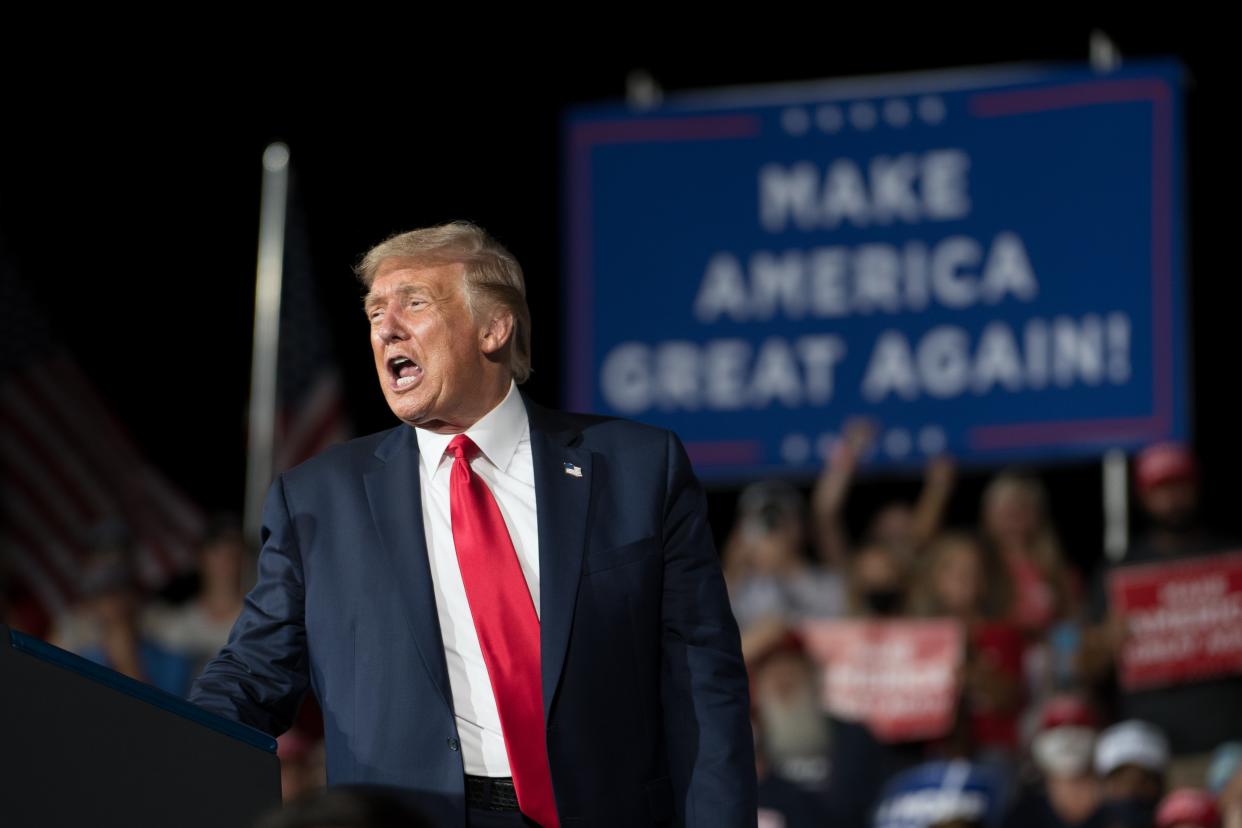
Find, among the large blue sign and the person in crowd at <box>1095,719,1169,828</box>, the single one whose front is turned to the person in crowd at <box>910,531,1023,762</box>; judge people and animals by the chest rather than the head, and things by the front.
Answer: the large blue sign

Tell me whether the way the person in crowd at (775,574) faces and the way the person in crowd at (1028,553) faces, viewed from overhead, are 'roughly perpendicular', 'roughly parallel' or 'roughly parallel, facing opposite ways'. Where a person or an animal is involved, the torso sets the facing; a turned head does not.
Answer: roughly parallel

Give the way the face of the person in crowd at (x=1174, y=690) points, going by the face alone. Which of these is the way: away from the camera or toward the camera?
toward the camera

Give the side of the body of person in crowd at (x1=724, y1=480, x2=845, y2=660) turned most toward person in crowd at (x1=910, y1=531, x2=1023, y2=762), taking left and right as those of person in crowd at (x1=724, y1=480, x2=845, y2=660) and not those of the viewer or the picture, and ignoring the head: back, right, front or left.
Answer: left

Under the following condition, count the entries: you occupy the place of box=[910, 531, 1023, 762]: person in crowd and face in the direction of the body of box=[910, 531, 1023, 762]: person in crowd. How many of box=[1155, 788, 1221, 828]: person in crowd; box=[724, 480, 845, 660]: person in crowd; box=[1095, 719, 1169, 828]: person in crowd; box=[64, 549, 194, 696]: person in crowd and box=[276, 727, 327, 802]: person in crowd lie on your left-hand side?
2

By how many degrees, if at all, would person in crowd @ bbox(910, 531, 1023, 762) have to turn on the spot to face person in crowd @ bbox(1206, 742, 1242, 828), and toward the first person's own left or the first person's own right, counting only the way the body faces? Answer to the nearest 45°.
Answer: approximately 90° to the first person's own left

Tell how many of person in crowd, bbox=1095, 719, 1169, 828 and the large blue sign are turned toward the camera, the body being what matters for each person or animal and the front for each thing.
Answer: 2

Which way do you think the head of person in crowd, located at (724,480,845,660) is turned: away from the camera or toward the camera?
toward the camera

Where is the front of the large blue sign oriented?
toward the camera

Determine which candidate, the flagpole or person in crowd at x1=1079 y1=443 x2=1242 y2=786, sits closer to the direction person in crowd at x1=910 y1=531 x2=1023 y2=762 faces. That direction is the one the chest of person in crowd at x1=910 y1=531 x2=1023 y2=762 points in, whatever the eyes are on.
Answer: the flagpole

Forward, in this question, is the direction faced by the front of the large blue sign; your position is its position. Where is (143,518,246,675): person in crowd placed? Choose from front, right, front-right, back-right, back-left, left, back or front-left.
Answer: front-right

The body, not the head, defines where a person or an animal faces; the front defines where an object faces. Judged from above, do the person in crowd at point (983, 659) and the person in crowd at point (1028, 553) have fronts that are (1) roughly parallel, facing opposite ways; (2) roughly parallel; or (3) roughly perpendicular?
roughly parallel

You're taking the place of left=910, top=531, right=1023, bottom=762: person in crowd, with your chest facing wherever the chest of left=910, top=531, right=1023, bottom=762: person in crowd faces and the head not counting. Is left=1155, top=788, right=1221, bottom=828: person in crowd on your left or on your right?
on your left

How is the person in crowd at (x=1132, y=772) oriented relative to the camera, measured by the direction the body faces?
toward the camera

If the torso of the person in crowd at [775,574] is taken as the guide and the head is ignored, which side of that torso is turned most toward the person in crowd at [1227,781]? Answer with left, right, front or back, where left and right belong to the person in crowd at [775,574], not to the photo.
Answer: left

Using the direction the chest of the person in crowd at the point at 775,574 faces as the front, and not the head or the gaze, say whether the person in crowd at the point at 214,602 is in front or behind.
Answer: in front

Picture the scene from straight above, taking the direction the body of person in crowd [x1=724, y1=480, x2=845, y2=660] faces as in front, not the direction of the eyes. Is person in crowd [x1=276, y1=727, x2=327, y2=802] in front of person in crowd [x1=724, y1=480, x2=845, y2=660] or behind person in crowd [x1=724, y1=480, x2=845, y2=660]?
in front

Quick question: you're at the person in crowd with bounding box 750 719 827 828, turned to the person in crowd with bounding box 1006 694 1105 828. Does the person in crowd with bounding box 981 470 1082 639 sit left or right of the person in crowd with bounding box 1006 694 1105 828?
left
